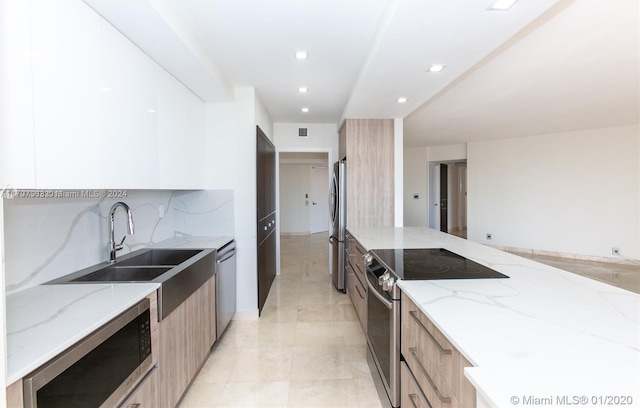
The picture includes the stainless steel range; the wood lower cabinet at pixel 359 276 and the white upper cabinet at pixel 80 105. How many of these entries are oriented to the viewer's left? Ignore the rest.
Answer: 2

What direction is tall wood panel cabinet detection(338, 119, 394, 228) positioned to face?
to the viewer's left

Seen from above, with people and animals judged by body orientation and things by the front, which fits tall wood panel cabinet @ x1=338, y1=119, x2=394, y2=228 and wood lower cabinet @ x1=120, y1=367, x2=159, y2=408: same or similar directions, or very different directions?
very different directions

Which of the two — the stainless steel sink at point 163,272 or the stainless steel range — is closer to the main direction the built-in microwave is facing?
the stainless steel range

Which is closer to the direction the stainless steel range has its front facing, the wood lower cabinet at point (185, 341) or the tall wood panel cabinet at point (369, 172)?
the wood lower cabinet

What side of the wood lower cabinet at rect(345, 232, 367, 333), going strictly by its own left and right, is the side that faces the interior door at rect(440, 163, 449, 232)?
right

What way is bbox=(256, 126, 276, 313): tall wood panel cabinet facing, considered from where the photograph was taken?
facing to the right of the viewer

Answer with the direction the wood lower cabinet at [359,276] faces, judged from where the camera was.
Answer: facing to the left of the viewer

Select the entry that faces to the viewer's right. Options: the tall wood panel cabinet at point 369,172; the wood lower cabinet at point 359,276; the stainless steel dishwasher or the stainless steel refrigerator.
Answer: the stainless steel dishwasher

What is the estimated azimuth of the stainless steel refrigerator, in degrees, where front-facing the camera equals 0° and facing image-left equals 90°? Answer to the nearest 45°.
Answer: approximately 90°

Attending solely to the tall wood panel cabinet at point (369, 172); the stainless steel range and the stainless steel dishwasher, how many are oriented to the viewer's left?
2
